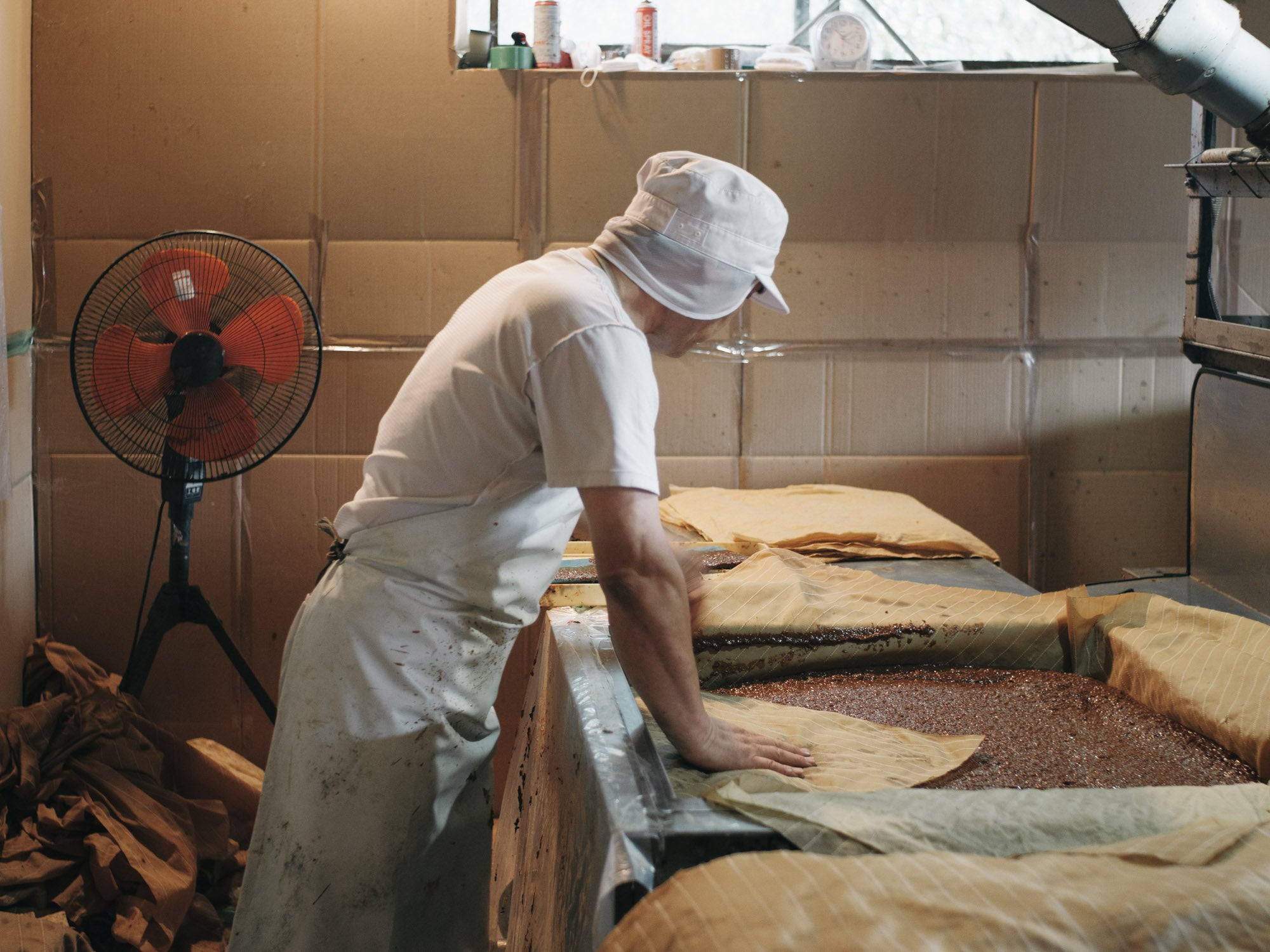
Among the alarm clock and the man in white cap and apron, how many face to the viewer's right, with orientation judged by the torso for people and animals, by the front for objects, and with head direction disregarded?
1

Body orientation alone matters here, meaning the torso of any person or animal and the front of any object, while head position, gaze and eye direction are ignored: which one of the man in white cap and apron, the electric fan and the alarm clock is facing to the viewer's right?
the man in white cap and apron

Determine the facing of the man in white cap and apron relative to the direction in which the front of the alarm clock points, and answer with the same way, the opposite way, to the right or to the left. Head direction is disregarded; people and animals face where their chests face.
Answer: to the left

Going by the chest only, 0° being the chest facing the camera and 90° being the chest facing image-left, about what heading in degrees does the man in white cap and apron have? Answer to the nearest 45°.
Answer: approximately 270°

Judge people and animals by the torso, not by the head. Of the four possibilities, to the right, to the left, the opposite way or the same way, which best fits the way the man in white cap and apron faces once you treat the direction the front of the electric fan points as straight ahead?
to the left

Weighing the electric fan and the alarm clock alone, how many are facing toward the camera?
2
